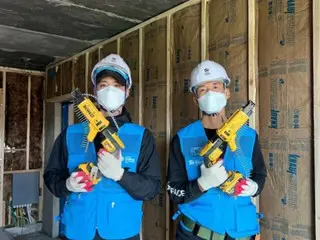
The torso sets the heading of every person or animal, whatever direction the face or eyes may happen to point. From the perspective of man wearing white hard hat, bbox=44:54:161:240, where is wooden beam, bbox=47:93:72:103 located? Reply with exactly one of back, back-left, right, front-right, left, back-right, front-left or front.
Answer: back

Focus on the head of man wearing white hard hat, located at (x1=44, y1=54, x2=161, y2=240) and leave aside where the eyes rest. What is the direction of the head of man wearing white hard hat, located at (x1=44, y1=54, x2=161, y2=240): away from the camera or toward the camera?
toward the camera

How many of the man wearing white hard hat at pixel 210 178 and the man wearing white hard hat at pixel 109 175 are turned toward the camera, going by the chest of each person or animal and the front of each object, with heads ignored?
2

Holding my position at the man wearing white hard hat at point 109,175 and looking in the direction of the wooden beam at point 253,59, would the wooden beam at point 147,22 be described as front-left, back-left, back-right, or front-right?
front-left

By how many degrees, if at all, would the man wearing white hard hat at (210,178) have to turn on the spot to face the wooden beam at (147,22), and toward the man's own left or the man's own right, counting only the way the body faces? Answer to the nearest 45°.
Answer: approximately 135° to the man's own right

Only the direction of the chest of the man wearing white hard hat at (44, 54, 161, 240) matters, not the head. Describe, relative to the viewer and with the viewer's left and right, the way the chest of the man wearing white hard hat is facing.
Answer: facing the viewer

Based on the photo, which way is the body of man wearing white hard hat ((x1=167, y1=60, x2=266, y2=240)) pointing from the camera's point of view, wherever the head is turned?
toward the camera

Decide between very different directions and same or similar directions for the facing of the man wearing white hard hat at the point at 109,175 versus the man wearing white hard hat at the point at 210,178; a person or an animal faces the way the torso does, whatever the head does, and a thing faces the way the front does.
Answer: same or similar directions

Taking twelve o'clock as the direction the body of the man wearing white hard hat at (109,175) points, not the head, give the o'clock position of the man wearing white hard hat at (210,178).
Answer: the man wearing white hard hat at (210,178) is roughly at 9 o'clock from the man wearing white hard hat at (109,175).
